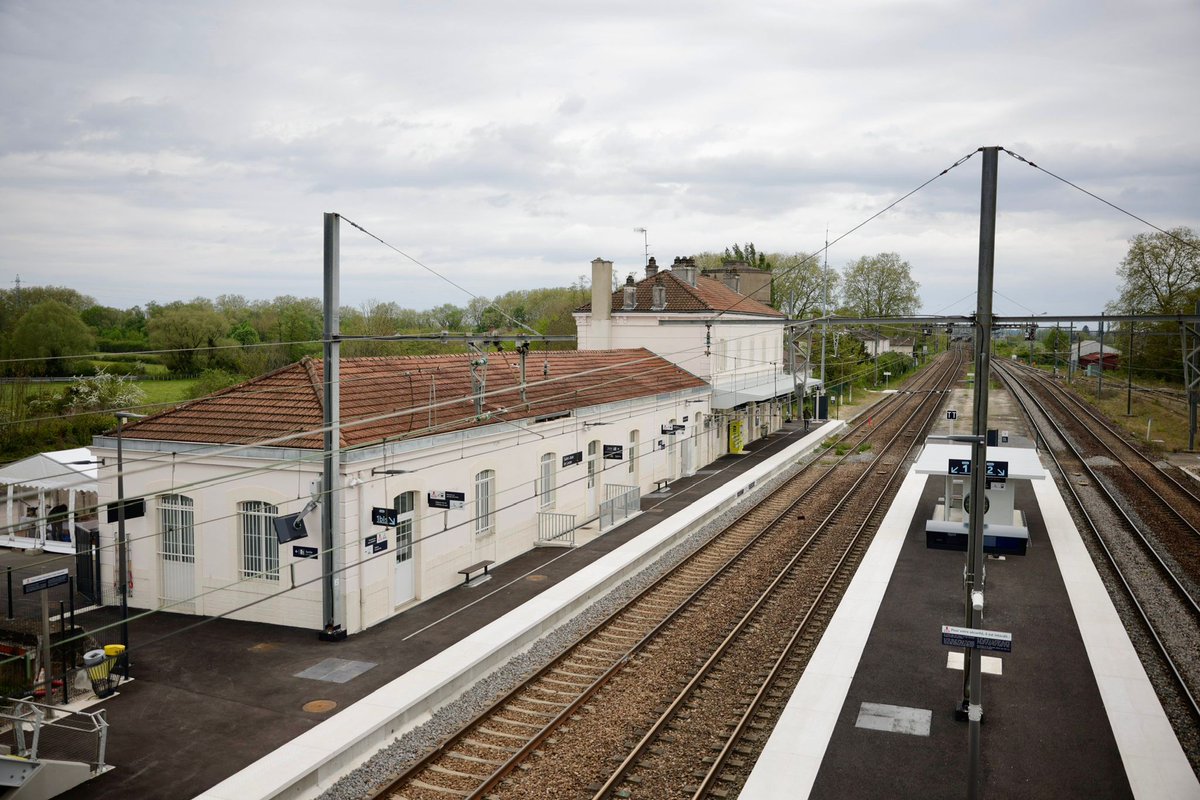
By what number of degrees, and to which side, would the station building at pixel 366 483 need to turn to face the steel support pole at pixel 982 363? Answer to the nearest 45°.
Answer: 0° — it already faces it

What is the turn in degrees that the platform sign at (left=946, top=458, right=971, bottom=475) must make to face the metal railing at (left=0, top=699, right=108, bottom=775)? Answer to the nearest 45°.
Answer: approximately 45° to its right

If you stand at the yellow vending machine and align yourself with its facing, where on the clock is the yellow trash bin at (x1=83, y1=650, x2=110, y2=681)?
The yellow trash bin is roughly at 2 o'clock from the yellow vending machine.

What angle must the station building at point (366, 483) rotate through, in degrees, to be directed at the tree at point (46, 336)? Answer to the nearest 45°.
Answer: approximately 180°

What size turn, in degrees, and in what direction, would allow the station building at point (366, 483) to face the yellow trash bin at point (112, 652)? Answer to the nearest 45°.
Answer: approximately 90° to its right

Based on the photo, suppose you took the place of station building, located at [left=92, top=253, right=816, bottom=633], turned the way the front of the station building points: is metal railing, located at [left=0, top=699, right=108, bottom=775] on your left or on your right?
on your right

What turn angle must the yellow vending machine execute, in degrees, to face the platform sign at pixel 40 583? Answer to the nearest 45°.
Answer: approximately 45° to its right

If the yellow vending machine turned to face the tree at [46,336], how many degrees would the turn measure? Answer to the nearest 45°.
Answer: approximately 135° to its left

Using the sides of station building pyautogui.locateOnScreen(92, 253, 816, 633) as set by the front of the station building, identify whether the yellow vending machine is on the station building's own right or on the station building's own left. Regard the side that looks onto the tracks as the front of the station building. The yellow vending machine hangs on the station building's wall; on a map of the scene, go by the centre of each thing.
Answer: on the station building's own left

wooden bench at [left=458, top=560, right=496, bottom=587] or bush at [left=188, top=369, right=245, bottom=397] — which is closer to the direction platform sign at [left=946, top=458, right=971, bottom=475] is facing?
the wooden bench

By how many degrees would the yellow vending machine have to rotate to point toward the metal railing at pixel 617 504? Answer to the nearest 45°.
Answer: approximately 45° to its right
